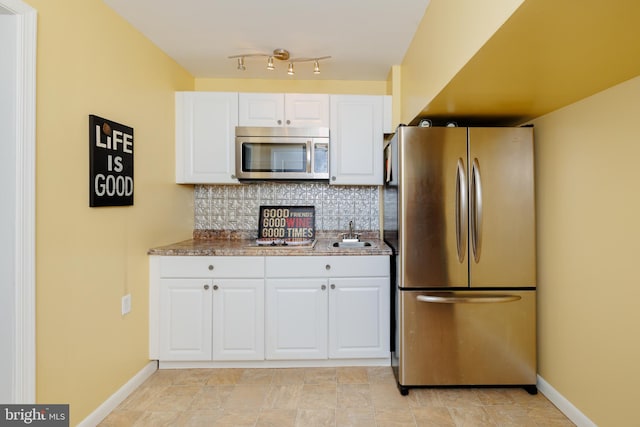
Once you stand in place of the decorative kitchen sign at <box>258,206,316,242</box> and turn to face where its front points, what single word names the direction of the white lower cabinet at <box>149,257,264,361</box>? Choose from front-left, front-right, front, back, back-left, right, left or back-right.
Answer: front-right

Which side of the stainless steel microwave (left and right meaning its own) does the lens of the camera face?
front

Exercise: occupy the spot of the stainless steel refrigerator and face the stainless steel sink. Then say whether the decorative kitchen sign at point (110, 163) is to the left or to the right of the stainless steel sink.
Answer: left

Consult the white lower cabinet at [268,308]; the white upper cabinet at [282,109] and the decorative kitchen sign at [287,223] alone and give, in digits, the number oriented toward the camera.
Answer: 3

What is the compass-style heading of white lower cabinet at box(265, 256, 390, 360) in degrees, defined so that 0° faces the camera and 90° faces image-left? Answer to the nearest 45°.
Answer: approximately 0°

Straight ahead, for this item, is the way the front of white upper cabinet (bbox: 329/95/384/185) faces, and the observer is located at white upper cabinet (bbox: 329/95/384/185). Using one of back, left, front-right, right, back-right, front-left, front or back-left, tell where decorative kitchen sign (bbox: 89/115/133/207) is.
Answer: front-right

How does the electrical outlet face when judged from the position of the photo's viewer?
facing the viewer and to the right of the viewer

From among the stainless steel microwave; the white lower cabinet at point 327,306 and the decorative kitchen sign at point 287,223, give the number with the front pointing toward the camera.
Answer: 3

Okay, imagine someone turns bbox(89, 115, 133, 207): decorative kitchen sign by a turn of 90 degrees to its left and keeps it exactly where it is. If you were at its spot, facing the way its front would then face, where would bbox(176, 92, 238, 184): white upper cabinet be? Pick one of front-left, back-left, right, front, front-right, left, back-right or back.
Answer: front

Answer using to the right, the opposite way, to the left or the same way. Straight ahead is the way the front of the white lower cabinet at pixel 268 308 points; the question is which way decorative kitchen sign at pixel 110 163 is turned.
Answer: to the left

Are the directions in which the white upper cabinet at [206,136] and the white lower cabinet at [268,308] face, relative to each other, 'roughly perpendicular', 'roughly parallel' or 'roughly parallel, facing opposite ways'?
roughly parallel

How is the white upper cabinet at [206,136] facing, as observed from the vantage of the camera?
facing the viewer
